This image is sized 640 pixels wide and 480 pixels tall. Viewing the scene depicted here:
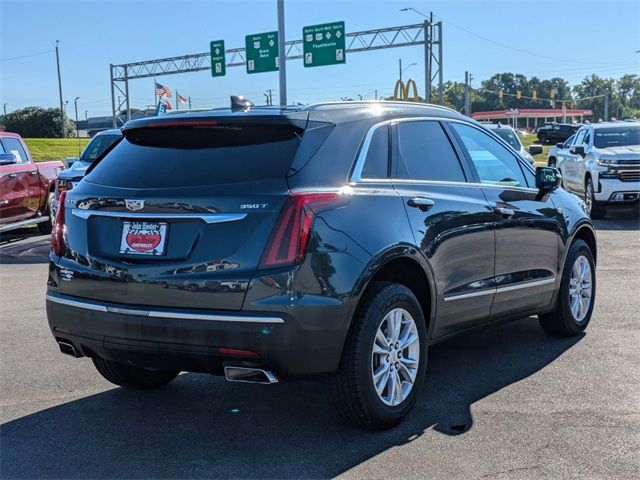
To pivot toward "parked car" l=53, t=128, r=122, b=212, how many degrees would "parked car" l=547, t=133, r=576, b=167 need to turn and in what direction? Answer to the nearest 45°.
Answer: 0° — it already faces it

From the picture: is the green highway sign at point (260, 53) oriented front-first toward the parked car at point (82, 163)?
yes

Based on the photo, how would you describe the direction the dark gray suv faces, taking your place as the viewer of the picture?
facing away from the viewer and to the right of the viewer

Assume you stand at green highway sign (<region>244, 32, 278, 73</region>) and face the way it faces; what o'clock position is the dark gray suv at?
The dark gray suv is roughly at 12 o'clock from the green highway sign.

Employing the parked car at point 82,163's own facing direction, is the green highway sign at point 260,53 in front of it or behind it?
behind

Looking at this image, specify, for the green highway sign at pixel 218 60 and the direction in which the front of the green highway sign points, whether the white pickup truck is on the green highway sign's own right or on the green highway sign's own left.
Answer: on the green highway sign's own left

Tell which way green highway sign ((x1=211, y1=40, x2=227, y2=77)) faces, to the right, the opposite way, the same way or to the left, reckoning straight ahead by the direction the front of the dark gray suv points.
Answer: the opposite way

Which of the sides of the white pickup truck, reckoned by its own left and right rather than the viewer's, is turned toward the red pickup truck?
right

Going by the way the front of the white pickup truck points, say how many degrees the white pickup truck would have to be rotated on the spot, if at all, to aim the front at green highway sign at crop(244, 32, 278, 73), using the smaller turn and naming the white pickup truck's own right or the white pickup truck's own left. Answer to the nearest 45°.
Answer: approximately 180°

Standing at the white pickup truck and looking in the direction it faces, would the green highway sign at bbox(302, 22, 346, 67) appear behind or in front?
behind

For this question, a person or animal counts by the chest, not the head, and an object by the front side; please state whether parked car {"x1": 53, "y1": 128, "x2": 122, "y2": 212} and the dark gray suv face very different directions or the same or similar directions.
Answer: very different directions
